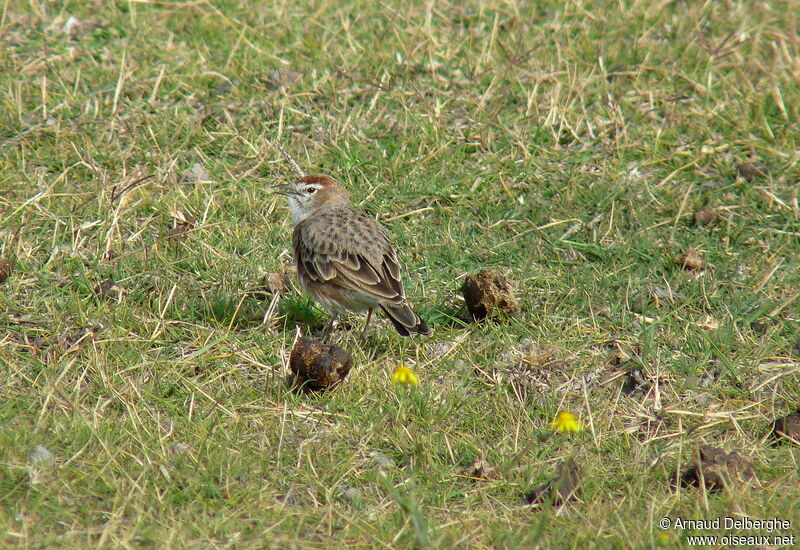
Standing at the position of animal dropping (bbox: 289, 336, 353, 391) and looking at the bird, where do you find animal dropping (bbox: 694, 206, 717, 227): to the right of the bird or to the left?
right

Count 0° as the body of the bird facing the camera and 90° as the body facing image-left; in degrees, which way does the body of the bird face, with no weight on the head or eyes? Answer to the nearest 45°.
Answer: approximately 135°

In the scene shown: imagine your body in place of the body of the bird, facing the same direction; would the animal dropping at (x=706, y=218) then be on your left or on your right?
on your right

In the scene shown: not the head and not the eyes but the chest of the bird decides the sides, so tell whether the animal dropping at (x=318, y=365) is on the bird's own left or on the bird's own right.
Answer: on the bird's own left

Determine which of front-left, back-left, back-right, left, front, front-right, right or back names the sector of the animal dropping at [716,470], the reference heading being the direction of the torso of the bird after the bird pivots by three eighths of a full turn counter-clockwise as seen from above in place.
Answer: front-left
